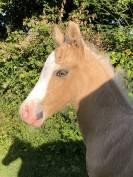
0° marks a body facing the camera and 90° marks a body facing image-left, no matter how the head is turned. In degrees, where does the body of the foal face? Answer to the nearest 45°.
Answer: approximately 90°
